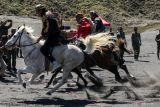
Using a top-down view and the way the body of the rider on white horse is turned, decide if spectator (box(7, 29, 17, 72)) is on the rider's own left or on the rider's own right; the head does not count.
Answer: on the rider's own right

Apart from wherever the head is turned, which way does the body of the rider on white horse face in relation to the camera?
to the viewer's left

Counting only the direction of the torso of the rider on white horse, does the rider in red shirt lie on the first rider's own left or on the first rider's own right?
on the first rider's own right
